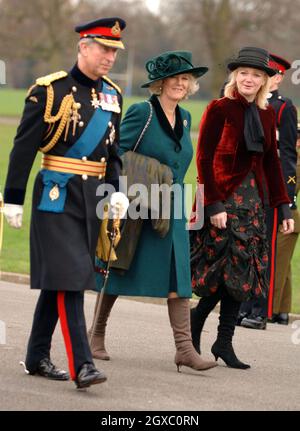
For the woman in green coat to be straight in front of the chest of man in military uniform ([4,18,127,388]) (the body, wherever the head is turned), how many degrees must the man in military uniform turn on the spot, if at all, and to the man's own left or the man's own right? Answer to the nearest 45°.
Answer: approximately 90° to the man's own left

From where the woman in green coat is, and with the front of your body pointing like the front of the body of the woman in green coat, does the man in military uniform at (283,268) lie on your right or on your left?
on your left

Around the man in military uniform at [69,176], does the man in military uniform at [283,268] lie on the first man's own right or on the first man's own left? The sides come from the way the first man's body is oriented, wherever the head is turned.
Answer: on the first man's own left

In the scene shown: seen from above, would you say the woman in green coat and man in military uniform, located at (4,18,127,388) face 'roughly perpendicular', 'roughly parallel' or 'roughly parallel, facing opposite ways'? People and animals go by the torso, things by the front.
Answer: roughly parallel

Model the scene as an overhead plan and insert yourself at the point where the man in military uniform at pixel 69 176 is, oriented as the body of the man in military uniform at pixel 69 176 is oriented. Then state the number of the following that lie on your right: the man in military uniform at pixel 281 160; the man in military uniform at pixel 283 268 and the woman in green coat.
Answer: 0

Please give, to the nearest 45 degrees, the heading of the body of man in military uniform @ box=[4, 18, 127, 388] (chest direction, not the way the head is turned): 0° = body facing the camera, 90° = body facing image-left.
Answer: approximately 315°

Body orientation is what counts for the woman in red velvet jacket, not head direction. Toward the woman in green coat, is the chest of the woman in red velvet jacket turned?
no

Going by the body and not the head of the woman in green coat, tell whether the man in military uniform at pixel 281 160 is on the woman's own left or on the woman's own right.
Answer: on the woman's own left
